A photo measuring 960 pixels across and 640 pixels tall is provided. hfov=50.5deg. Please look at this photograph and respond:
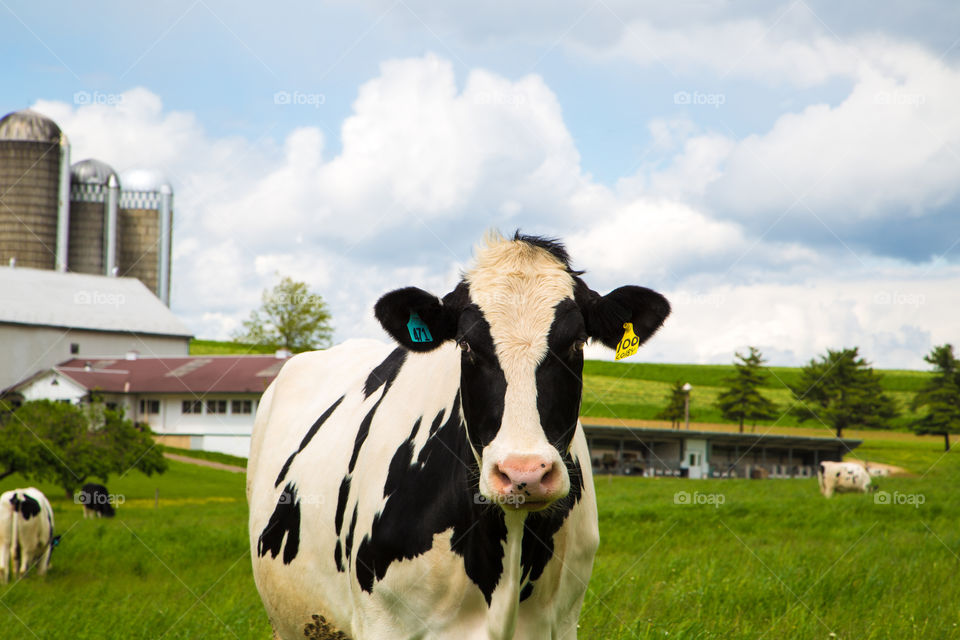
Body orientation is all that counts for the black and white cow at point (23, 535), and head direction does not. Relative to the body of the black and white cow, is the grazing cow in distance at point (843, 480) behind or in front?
in front

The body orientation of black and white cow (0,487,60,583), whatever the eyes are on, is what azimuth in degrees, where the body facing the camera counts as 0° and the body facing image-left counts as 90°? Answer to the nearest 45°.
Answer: approximately 225°

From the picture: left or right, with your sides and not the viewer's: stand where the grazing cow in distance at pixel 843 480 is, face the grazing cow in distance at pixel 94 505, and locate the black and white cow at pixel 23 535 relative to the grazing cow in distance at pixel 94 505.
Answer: left

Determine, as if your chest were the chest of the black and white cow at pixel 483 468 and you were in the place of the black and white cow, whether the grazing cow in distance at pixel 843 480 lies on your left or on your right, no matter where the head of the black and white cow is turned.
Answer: on your left

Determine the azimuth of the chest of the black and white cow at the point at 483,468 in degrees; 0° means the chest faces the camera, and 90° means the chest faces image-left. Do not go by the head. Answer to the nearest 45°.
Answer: approximately 315°

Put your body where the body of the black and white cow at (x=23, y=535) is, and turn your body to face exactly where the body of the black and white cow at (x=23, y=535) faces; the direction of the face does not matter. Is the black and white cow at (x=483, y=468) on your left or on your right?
on your right
